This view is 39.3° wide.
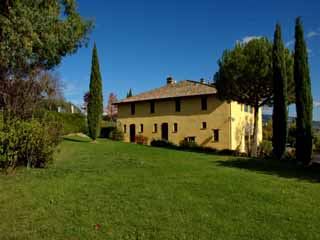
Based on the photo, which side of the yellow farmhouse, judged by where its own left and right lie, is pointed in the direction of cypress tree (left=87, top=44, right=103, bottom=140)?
right

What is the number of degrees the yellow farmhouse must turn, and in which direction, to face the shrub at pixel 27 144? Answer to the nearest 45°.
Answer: approximately 45° to its left

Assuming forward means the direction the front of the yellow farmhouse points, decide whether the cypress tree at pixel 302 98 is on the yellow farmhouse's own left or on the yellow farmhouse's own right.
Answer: on the yellow farmhouse's own left

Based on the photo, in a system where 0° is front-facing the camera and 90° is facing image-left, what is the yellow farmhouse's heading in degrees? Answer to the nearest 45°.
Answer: approximately 45°

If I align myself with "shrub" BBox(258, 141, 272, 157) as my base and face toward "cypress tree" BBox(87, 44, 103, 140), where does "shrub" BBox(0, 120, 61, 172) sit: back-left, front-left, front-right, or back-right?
front-left

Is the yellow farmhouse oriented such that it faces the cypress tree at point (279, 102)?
no
